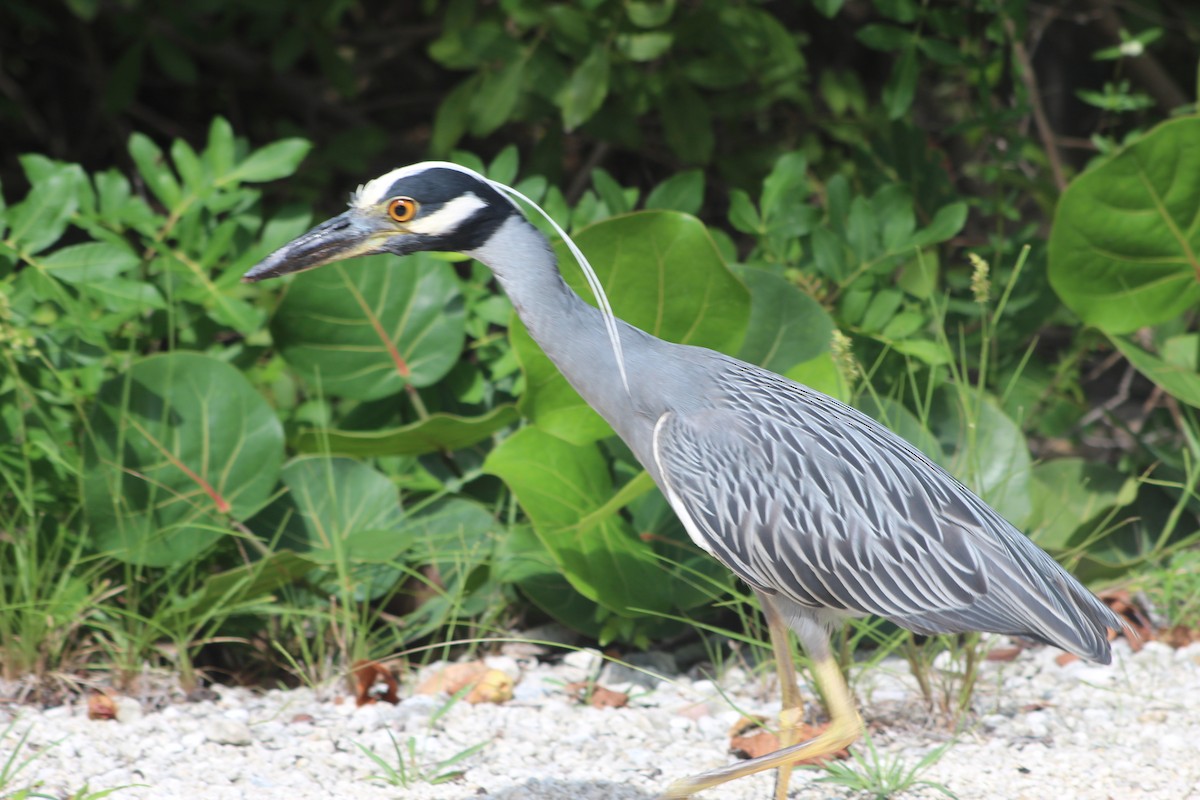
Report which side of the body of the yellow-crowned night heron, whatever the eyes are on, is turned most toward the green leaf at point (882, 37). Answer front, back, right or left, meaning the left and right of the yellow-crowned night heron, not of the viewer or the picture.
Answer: right

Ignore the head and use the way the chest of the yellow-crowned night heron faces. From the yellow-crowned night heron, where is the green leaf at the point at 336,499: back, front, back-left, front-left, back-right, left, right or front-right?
front-right

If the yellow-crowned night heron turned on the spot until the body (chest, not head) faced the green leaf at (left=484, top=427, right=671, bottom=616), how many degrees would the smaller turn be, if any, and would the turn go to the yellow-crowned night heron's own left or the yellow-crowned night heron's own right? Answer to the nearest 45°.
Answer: approximately 45° to the yellow-crowned night heron's own right

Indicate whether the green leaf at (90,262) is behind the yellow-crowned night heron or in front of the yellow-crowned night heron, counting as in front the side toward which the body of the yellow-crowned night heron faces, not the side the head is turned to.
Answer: in front

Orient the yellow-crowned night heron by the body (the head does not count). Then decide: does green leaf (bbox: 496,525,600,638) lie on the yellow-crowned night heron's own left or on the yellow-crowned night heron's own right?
on the yellow-crowned night heron's own right

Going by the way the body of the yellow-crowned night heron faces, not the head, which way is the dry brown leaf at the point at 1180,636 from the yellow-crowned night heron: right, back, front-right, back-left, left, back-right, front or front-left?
back-right

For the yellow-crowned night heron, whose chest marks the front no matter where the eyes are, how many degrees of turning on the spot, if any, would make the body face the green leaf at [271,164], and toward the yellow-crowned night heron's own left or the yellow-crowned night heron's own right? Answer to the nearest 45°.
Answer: approximately 45° to the yellow-crowned night heron's own right

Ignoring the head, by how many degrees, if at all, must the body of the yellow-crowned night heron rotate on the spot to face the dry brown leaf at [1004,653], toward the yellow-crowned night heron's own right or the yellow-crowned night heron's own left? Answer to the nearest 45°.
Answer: approximately 135° to the yellow-crowned night heron's own right

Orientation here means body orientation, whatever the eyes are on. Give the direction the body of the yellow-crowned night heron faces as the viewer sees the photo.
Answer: to the viewer's left
